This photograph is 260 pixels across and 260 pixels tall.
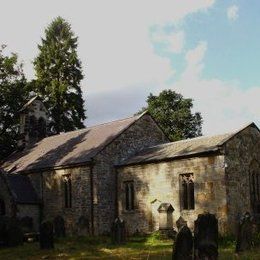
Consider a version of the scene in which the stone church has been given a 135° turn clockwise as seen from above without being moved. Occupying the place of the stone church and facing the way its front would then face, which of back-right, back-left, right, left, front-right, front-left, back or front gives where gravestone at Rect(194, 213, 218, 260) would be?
back
